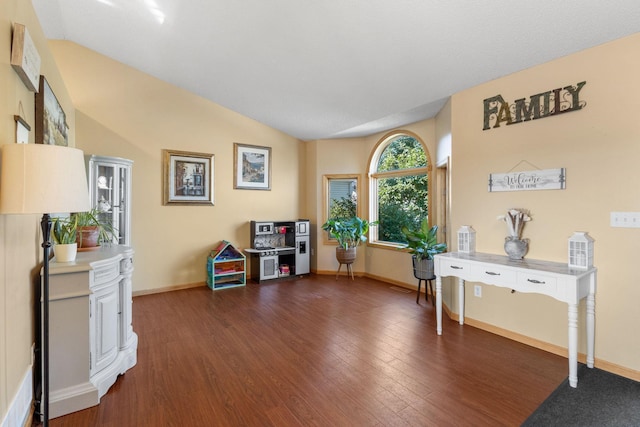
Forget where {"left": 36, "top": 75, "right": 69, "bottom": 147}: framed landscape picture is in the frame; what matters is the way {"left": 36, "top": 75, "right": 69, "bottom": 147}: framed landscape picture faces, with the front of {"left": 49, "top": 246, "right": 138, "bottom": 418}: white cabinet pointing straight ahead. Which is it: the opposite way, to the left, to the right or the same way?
the same way

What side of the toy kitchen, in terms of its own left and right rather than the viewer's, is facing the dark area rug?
front

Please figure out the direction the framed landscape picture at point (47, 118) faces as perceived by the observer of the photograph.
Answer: facing to the right of the viewer

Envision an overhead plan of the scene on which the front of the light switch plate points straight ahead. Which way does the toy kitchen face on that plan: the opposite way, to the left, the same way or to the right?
to the left

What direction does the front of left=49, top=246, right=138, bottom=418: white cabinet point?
to the viewer's right

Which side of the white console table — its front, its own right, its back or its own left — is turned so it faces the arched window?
right

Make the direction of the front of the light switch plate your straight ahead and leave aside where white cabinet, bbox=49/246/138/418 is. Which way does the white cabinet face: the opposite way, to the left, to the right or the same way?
the opposite way

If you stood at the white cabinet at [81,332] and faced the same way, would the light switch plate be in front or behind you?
in front

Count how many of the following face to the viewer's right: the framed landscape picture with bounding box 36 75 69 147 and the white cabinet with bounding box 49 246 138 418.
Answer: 2

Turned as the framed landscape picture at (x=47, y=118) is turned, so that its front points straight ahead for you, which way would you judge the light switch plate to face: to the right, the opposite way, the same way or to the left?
the opposite way

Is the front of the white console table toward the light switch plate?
no

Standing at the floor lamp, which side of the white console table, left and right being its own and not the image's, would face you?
front

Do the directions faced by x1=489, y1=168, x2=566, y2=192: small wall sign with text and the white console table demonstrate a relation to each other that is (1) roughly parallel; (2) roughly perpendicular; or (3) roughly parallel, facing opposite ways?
roughly parallel

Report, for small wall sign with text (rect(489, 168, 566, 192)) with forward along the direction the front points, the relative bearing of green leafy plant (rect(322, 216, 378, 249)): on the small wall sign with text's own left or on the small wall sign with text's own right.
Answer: on the small wall sign with text's own right

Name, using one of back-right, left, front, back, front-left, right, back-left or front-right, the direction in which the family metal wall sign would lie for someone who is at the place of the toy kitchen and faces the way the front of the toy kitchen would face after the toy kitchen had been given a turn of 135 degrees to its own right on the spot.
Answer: back-left

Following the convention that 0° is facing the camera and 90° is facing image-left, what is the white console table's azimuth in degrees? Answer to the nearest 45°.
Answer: approximately 45°

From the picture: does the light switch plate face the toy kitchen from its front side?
no
